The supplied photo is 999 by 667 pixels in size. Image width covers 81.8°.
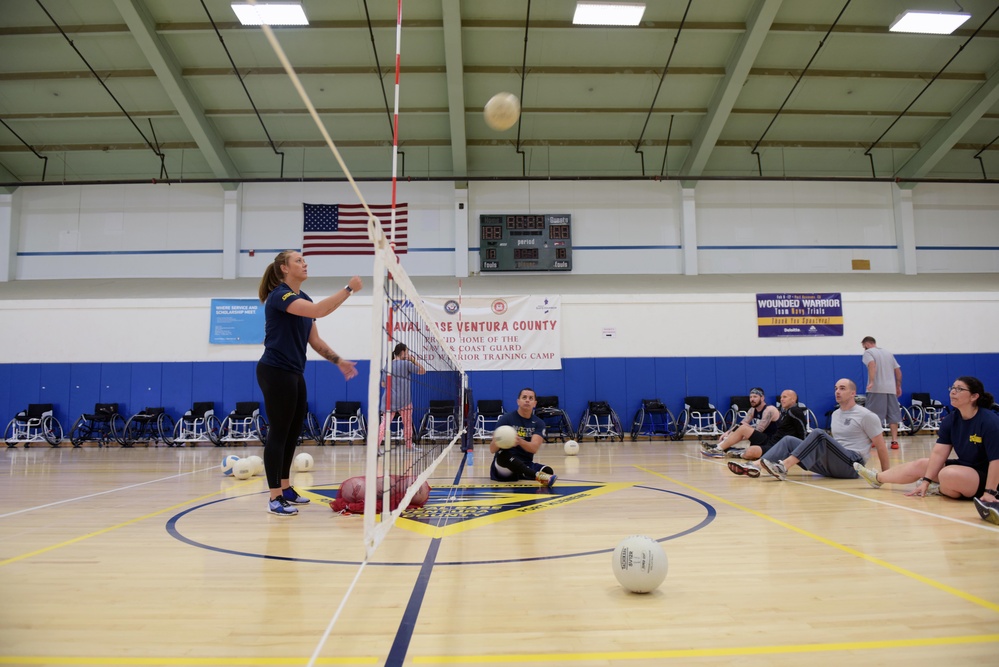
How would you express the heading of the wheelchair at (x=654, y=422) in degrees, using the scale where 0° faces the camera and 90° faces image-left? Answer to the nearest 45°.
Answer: approximately 0°

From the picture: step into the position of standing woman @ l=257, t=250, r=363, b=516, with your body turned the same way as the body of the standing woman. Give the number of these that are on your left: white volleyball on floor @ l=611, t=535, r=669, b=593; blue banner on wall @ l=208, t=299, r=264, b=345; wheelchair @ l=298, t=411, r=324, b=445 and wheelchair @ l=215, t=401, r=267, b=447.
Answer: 3

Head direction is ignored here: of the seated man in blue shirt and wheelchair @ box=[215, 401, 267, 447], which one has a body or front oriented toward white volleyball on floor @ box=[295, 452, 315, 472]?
the wheelchair

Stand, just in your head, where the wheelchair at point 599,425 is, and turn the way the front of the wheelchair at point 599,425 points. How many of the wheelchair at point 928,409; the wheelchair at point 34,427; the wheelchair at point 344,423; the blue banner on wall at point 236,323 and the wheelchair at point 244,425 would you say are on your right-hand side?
4

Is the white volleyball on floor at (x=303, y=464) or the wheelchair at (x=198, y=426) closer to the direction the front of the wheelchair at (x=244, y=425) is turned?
the white volleyball on floor

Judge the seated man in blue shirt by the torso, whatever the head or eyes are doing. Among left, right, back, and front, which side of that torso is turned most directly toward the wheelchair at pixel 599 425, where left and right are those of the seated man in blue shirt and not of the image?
back

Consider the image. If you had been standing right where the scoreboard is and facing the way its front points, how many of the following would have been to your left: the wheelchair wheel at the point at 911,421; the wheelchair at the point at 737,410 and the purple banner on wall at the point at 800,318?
3

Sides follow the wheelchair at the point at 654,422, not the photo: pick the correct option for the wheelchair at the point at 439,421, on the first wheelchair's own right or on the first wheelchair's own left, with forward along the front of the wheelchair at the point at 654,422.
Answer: on the first wheelchair's own right

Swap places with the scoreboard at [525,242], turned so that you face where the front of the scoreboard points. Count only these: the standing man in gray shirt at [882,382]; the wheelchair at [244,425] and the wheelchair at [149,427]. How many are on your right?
2

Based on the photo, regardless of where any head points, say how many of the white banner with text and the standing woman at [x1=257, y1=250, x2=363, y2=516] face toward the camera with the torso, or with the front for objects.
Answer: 1

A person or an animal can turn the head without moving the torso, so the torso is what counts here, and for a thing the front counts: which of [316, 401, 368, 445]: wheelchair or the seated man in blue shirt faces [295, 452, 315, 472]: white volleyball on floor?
the wheelchair
